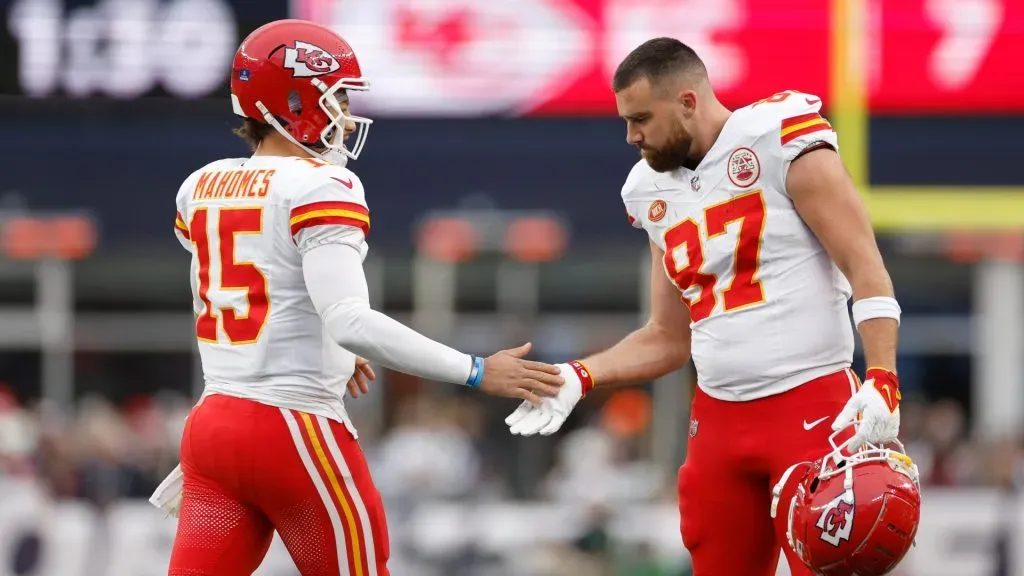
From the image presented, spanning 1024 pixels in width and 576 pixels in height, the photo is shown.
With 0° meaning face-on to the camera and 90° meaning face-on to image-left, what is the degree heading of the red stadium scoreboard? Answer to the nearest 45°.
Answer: approximately 0°

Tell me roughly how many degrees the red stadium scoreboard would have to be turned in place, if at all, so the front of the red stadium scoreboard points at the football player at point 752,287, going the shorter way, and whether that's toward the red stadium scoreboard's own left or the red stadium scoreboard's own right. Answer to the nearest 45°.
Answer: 0° — it already faces them

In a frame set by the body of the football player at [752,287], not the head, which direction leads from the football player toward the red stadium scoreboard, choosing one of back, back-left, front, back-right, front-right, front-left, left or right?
back-right

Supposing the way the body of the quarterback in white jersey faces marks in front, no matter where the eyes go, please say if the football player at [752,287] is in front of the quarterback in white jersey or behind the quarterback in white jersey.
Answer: in front

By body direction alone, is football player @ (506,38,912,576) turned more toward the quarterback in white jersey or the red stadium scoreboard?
the quarterback in white jersey

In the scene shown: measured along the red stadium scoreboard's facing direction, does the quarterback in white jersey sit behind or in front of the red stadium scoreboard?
in front

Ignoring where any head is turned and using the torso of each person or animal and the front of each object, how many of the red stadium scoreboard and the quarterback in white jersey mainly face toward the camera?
1

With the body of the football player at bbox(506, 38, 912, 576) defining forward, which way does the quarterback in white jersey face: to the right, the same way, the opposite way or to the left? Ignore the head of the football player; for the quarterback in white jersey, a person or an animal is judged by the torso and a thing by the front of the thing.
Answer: the opposite way

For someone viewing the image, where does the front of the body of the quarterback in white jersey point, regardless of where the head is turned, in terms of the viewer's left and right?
facing away from the viewer and to the right of the viewer

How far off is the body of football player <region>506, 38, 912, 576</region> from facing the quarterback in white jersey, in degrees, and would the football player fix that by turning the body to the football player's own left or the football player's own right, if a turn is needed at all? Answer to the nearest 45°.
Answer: approximately 45° to the football player's own right

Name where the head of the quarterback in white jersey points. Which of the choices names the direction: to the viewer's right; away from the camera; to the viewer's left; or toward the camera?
to the viewer's right
